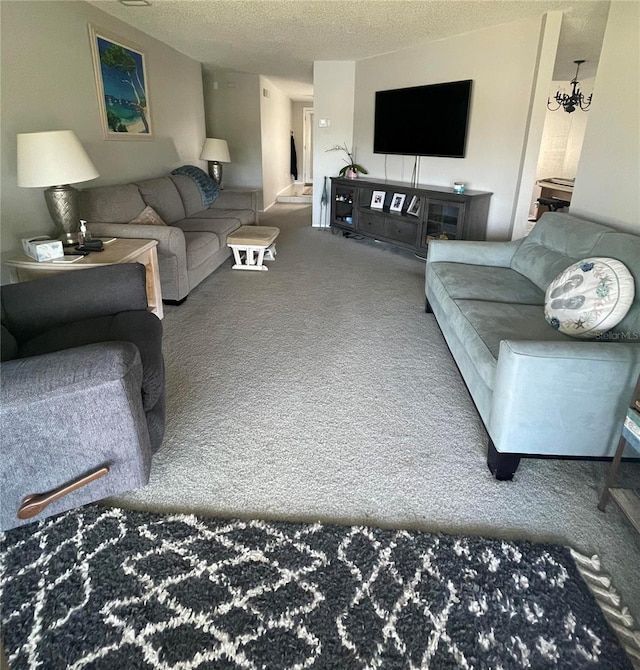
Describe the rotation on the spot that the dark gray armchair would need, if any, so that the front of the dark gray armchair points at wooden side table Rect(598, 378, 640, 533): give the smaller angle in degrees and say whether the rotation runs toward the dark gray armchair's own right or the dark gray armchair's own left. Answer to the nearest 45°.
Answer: approximately 45° to the dark gray armchair's own right

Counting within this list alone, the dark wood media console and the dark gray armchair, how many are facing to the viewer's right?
1

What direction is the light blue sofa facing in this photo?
to the viewer's left

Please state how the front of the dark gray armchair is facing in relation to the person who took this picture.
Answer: facing to the right of the viewer

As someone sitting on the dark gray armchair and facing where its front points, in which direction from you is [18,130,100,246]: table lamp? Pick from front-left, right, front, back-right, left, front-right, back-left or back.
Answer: left

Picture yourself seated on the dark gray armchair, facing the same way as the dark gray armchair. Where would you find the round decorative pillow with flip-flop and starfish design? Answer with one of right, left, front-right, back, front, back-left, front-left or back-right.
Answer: front

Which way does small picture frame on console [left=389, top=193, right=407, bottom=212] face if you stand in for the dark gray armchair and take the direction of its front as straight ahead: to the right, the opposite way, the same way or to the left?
the opposite way

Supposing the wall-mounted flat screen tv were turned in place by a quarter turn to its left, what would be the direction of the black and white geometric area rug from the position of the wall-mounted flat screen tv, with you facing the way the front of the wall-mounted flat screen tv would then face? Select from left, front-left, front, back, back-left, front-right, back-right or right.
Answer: front-right

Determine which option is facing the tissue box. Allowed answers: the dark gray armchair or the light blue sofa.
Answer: the light blue sofa

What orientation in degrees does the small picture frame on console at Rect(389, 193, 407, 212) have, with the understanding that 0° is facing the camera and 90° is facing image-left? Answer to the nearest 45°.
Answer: approximately 45°

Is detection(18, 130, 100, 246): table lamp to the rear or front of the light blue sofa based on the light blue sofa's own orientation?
to the front

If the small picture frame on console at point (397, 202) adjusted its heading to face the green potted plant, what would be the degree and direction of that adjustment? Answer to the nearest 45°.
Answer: approximately 90° to its right

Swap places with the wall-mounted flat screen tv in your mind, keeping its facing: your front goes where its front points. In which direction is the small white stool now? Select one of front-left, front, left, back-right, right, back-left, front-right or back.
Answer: front

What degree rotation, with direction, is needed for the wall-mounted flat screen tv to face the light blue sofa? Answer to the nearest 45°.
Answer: approximately 45° to its left

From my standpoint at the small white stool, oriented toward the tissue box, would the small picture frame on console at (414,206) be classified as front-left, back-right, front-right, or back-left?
back-left

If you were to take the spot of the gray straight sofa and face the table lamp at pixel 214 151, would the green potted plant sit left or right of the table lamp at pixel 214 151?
right

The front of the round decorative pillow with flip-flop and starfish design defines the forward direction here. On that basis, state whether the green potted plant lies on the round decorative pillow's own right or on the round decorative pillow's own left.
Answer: on the round decorative pillow's own right
